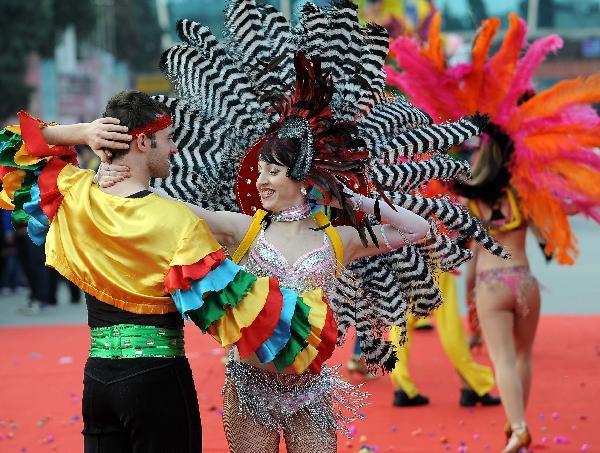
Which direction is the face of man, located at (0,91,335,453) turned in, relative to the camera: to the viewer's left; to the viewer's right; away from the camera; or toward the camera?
to the viewer's right

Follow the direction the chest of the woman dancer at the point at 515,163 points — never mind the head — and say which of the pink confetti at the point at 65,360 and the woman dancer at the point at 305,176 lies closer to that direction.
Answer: the pink confetti

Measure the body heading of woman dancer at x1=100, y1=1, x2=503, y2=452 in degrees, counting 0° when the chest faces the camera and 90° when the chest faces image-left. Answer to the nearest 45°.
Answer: approximately 0°

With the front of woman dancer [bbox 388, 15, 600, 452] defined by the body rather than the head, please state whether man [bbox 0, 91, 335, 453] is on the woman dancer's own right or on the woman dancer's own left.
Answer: on the woman dancer's own left

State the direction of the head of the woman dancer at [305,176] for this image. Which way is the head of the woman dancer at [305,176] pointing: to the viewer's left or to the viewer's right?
to the viewer's left

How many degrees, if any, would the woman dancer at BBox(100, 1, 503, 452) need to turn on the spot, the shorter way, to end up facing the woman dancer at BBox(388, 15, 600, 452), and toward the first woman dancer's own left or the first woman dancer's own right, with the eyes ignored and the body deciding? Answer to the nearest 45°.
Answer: approximately 135° to the first woman dancer's own left

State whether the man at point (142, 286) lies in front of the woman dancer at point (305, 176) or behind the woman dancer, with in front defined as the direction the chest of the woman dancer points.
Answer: in front

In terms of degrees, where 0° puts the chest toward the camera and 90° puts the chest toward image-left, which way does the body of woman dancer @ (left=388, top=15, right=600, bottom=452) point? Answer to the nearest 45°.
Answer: approximately 135°

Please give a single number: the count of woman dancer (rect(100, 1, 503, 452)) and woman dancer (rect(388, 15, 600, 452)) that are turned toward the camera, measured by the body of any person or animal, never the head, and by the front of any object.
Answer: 1

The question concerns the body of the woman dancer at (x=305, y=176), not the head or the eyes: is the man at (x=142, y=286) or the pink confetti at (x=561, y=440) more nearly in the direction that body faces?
the man
